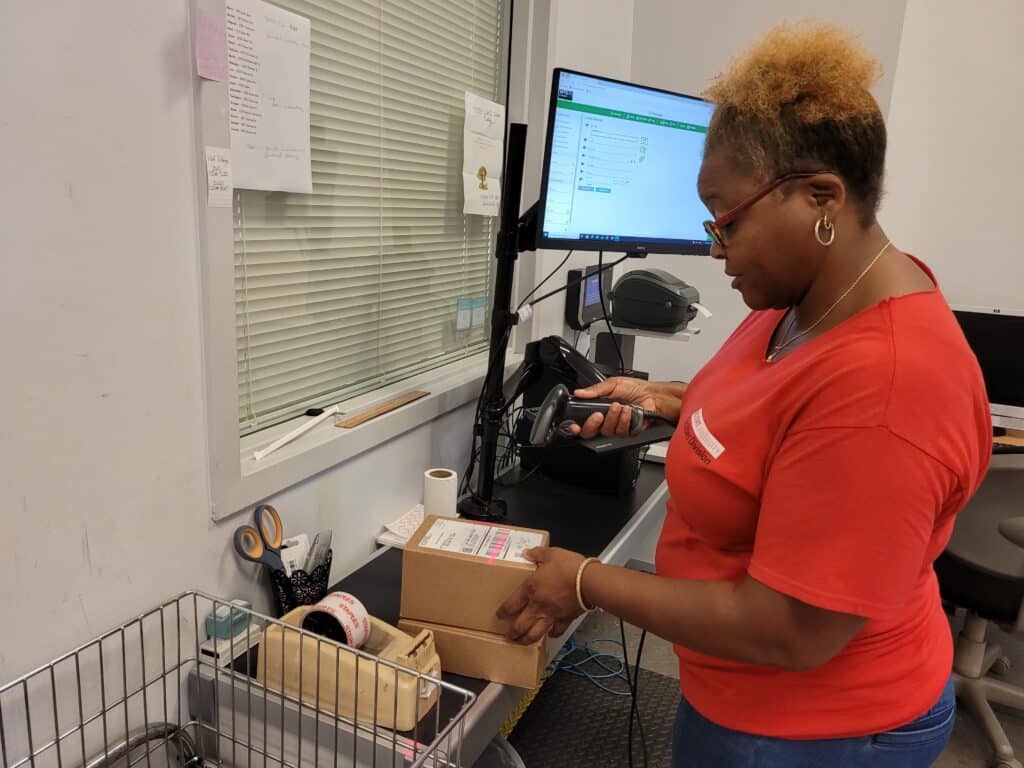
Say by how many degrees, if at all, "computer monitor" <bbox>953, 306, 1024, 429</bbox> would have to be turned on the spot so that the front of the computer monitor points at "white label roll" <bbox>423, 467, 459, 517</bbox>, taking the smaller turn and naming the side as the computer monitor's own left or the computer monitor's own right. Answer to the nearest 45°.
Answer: approximately 45° to the computer monitor's own right

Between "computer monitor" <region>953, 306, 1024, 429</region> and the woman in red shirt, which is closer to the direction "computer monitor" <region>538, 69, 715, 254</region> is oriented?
the woman in red shirt

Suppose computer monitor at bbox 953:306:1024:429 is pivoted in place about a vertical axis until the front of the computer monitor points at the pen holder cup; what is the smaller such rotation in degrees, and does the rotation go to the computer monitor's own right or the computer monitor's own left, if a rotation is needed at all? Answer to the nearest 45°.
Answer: approximately 45° to the computer monitor's own right

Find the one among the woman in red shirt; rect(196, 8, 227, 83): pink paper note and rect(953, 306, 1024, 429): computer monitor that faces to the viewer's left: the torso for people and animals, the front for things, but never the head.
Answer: the woman in red shirt

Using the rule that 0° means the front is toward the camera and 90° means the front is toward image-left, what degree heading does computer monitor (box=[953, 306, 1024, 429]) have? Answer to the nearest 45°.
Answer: approximately 0°

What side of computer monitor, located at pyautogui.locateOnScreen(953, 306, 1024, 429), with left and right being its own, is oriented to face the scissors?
front

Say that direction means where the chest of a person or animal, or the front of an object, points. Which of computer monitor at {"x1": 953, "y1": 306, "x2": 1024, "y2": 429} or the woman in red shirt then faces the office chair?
the computer monitor

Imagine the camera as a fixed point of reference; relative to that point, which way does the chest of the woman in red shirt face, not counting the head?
to the viewer's left

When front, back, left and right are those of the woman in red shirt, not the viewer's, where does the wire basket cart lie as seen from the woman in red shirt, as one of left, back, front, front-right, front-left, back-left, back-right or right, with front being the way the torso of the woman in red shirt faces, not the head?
front

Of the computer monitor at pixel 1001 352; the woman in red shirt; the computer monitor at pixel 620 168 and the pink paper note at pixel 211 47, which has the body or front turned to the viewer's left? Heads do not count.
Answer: the woman in red shirt

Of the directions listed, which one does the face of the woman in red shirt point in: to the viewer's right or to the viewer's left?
to the viewer's left

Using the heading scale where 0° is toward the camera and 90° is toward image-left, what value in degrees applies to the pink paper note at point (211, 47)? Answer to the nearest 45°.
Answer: approximately 315°

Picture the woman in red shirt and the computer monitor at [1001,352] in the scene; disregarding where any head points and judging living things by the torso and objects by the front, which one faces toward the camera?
the computer monitor

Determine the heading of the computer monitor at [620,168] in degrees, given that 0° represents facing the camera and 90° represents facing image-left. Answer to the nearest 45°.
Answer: approximately 315°

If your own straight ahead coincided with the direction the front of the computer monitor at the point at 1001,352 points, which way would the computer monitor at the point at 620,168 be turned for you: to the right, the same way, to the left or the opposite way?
to the left

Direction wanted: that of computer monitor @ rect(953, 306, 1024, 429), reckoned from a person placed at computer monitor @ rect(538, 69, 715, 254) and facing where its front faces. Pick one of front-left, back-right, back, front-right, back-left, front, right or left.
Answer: left

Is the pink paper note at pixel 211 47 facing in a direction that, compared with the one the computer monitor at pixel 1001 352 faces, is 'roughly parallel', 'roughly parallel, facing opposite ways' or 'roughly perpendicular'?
roughly perpendicular
